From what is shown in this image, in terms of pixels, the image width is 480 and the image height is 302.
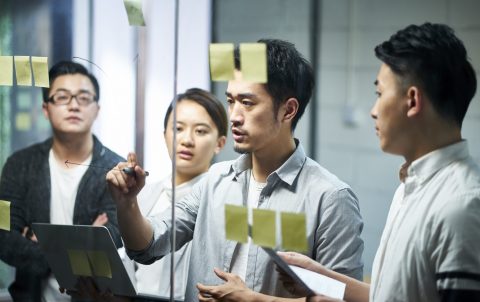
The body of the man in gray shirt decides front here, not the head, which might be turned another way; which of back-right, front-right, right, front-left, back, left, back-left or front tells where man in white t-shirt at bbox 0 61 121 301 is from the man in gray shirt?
right

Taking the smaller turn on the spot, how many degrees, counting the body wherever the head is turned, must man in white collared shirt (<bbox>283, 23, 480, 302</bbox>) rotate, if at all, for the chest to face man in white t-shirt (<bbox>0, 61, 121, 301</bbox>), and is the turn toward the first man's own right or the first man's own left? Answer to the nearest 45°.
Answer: approximately 45° to the first man's own right

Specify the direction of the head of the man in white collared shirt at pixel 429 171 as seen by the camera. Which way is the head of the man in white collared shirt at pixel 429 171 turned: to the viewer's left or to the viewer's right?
to the viewer's left

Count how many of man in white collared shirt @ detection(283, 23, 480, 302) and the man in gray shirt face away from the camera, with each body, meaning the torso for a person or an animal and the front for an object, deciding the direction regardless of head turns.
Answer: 0

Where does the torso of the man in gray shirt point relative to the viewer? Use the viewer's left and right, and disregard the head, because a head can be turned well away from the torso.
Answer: facing the viewer and to the left of the viewer

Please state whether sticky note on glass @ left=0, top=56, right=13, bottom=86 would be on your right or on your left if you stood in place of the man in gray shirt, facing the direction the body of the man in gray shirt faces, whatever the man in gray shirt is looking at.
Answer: on your right

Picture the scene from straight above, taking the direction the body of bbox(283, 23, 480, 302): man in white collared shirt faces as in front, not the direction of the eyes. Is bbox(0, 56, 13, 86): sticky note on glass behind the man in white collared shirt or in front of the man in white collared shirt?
in front

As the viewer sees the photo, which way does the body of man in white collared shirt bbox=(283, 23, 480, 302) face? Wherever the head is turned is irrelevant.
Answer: to the viewer's left

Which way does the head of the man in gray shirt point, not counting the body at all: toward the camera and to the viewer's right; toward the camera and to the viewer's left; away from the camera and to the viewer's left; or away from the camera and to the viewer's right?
toward the camera and to the viewer's left
